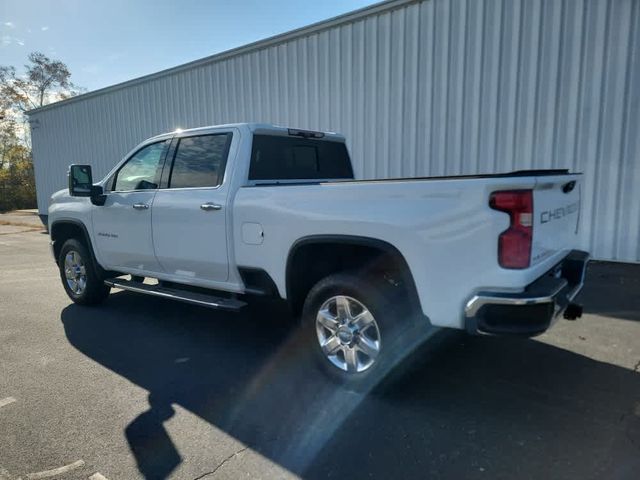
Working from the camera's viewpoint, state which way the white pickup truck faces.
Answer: facing away from the viewer and to the left of the viewer

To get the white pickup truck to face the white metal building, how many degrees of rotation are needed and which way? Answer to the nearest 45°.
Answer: approximately 90° to its right
